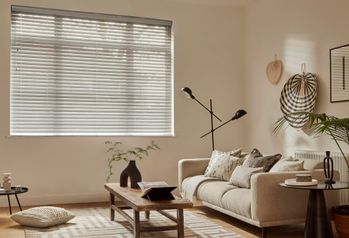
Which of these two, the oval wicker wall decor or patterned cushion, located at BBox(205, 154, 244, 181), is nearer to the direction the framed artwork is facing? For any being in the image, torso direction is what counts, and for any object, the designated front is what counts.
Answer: the patterned cushion

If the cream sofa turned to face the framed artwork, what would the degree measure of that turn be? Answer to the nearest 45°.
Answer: approximately 180°

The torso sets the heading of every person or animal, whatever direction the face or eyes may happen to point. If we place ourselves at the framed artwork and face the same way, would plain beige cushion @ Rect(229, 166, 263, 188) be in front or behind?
in front

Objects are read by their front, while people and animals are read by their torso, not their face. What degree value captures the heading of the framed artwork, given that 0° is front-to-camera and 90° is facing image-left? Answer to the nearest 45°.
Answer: approximately 45°

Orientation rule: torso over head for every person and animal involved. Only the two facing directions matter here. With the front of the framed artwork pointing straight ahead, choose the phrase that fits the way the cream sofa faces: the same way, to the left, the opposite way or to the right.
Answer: the same way

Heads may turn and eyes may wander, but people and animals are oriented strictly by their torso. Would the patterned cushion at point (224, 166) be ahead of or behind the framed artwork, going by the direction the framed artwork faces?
ahead

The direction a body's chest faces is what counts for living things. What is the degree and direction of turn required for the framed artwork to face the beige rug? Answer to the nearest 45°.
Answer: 0° — it already faces it

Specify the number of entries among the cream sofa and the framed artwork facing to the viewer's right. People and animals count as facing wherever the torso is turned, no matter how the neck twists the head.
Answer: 0
